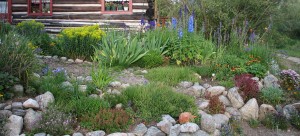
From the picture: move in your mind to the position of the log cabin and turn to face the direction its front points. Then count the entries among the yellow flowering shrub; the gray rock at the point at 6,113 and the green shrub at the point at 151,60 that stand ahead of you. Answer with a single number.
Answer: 3

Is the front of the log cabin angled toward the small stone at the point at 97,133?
yes

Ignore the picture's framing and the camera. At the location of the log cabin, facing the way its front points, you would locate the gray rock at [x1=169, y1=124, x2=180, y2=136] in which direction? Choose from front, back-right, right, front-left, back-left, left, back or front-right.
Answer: front

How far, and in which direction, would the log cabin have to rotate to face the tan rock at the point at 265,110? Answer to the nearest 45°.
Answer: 0° — it already faces it

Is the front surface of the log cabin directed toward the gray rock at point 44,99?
yes

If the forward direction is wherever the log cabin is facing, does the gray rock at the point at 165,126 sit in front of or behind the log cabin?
in front

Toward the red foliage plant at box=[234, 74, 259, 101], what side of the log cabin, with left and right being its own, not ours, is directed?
front

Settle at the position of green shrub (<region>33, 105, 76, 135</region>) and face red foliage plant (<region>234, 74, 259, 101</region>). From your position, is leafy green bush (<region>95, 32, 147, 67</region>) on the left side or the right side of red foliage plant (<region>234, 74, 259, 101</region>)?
left

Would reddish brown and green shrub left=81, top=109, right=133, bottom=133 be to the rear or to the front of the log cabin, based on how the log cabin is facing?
to the front

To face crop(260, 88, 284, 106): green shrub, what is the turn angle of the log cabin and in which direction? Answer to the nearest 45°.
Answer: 0° — it already faces it

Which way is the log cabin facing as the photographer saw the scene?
facing the viewer
